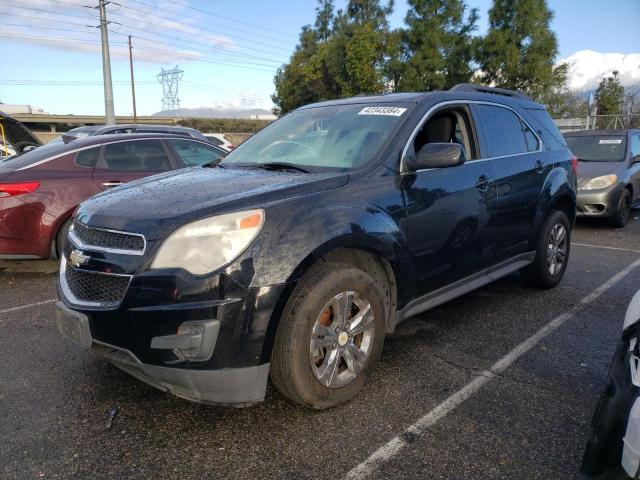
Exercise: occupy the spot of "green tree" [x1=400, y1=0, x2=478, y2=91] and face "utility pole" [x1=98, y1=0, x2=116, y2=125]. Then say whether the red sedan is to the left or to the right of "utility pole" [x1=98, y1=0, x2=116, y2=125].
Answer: left

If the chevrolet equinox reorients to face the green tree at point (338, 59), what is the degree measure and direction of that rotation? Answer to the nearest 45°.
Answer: approximately 135° to its right

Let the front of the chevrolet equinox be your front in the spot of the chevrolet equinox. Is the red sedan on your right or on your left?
on your right

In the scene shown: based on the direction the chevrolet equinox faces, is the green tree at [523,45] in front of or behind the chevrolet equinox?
behind

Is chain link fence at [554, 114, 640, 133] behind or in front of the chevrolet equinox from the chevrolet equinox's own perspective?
behind

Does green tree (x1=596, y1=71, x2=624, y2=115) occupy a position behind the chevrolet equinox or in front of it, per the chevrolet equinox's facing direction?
behind

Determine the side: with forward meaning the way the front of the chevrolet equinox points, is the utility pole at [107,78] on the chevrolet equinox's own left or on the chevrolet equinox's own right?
on the chevrolet equinox's own right

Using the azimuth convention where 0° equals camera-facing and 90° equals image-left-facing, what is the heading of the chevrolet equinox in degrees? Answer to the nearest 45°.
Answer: approximately 45°

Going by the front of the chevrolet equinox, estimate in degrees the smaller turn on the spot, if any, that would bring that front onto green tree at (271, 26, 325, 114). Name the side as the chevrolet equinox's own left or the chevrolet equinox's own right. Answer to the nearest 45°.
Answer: approximately 135° to the chevrolet equinox's own right
